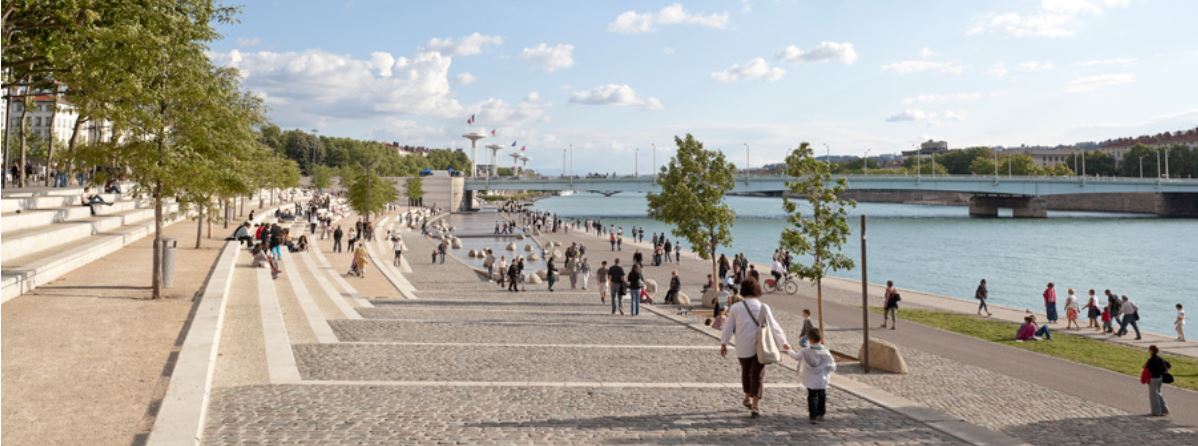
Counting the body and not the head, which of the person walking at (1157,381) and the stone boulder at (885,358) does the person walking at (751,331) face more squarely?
the stone boulder

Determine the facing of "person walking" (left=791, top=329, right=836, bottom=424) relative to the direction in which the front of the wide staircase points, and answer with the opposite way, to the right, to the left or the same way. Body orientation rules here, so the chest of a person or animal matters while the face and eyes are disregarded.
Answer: to the left

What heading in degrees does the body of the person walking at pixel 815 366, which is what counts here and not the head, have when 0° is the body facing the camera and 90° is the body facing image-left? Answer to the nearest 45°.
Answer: approximately 180°

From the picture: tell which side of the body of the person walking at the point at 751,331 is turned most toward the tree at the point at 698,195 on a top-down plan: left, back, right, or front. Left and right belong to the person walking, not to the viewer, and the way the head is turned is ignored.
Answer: front

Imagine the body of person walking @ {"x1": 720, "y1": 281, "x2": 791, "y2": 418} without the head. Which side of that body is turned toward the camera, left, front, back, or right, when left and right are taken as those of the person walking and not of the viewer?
back

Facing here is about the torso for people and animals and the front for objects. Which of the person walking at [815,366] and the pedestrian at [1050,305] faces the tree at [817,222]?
the person walking

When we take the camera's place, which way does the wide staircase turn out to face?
facing the viewer and to the right of the viewer

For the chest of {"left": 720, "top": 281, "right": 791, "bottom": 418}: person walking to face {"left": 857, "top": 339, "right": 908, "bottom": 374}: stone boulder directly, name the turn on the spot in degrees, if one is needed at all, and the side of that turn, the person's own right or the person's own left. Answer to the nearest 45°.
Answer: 0° — they already face it

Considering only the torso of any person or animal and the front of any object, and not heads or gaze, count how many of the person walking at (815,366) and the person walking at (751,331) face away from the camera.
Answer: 2

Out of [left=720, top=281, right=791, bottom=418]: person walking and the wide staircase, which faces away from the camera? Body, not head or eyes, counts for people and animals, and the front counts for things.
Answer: the person walking
